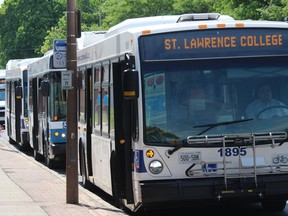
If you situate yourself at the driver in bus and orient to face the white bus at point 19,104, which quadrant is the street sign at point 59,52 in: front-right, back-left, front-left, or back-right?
front-left

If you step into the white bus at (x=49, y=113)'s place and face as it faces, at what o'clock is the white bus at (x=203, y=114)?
the white bus at (x=203, y=114) is roughly at 1 o'clock from the white bus at (x=49, y=113).

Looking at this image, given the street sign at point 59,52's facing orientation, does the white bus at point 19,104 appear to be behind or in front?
behind

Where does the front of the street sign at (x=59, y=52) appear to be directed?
toward the camera

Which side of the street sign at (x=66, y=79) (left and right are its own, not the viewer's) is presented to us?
front

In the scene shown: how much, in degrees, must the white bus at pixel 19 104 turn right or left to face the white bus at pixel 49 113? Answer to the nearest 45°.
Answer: approximately 45° to its right

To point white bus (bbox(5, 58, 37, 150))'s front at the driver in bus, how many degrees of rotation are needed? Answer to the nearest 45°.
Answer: approximately 45° to its right

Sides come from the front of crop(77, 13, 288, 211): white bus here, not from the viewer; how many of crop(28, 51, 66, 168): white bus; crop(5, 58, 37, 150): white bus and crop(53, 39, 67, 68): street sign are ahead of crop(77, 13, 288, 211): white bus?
0

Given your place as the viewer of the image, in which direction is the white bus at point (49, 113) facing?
facing the viewer and to the right of the viewer

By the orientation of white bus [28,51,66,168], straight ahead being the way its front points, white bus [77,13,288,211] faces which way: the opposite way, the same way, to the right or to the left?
the same way

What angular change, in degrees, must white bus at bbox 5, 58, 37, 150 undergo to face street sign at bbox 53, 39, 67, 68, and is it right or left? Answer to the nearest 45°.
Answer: approximately 45° to its right
